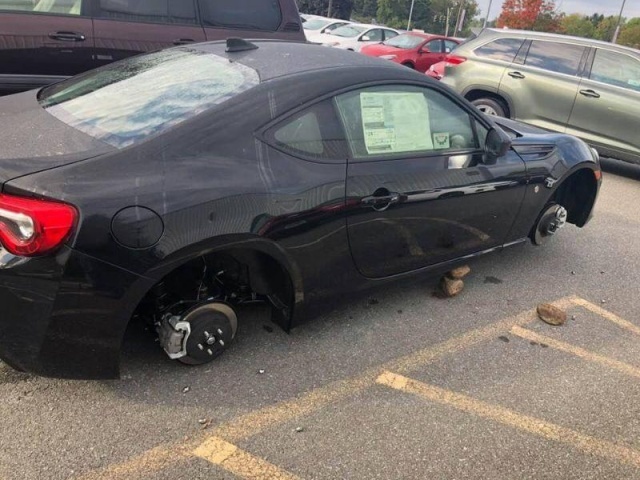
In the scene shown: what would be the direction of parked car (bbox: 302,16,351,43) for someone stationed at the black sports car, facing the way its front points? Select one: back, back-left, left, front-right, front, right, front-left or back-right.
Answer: front-left

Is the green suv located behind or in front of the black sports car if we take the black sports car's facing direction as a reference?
in front

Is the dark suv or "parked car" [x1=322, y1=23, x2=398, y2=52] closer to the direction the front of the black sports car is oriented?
the parked car

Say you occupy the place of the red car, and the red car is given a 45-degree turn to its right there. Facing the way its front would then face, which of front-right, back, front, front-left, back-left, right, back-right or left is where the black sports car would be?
left

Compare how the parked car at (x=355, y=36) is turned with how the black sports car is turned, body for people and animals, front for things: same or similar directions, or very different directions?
very different directions

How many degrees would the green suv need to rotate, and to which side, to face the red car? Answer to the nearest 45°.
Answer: approximately 180°

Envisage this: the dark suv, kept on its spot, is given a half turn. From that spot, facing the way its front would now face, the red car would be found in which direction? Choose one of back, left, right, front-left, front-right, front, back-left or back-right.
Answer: front-left

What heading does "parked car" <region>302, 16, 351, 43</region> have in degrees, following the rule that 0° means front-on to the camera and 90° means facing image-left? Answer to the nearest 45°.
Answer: approximately 45°

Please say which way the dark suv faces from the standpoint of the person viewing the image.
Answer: facing to the left of the viewer

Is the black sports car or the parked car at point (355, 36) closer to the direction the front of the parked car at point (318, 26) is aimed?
the black sports car

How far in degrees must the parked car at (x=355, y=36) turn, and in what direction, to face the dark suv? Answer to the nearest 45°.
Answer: approximately 45° to its left
